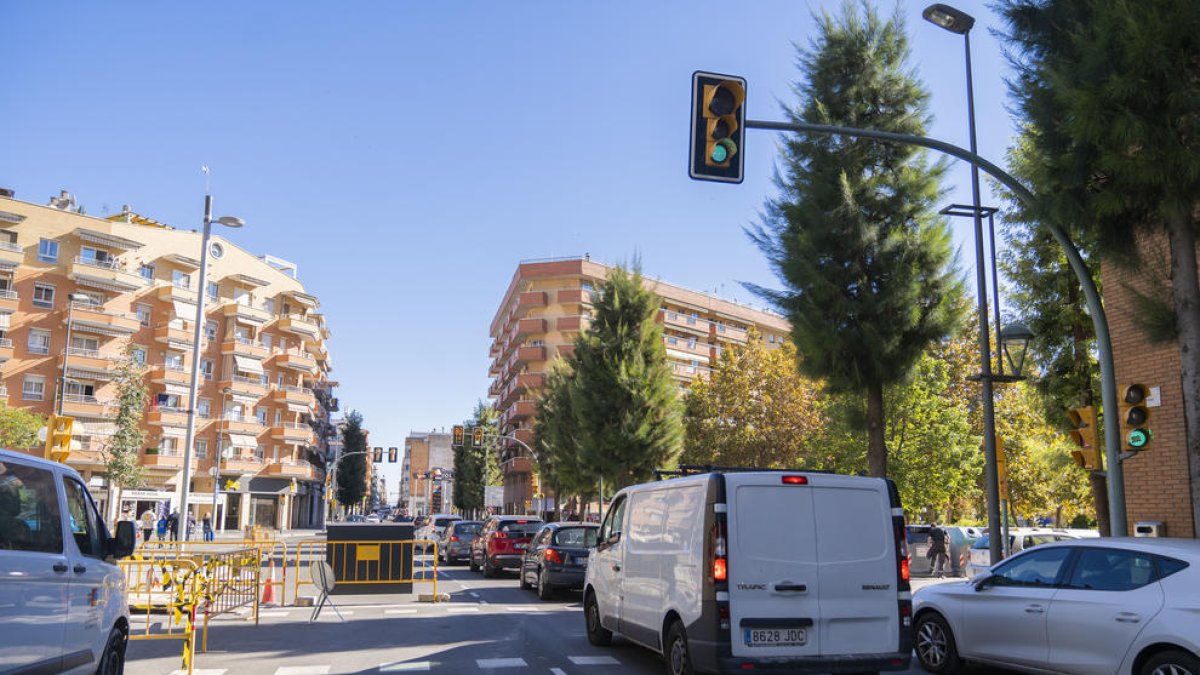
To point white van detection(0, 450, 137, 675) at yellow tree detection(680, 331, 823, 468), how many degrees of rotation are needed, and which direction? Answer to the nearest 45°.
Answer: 0° — it already faces it

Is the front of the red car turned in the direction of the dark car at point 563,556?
no

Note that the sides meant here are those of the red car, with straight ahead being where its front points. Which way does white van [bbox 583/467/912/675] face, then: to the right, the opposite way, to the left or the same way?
the same way

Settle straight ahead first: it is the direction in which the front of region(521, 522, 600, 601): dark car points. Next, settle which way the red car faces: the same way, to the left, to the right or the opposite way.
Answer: the same way

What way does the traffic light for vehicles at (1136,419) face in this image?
toward the camera

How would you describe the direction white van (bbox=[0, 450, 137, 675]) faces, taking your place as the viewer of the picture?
facing away from the viewer and to the right of the viewer

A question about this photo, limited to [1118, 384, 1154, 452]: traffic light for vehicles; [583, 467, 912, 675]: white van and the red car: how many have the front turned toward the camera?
1

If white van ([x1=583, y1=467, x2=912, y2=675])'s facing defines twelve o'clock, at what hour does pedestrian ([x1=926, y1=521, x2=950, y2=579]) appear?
The pedestrian is roughly at 2 o'clock from the white van.

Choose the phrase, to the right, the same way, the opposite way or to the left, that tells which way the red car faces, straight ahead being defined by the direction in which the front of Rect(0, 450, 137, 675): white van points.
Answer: to the left

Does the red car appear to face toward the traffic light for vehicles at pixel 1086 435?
no

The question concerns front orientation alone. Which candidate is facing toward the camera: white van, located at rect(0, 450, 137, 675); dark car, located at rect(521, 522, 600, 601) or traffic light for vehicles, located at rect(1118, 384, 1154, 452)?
the traffic light for vehicles

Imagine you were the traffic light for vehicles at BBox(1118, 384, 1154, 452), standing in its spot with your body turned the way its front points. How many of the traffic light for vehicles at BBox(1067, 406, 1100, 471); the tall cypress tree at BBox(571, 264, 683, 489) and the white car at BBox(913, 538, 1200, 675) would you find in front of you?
1

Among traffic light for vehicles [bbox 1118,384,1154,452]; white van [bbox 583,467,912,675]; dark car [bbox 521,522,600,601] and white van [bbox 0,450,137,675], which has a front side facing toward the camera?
the traffic light for vehicles

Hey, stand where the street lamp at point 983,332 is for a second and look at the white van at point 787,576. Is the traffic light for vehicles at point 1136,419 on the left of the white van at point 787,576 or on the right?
left

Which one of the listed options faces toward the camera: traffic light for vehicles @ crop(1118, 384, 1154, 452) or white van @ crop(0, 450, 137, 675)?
the traffic light for vehicles

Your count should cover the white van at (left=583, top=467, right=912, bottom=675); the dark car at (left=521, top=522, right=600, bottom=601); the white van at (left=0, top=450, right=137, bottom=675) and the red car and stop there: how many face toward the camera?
0

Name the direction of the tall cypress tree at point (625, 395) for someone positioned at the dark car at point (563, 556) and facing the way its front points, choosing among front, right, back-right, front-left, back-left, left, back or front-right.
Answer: front-right

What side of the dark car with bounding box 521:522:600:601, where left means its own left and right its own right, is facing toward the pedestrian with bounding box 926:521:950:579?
right

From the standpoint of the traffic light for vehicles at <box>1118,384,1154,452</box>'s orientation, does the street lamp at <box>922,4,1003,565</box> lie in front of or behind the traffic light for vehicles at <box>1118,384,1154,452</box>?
behind
